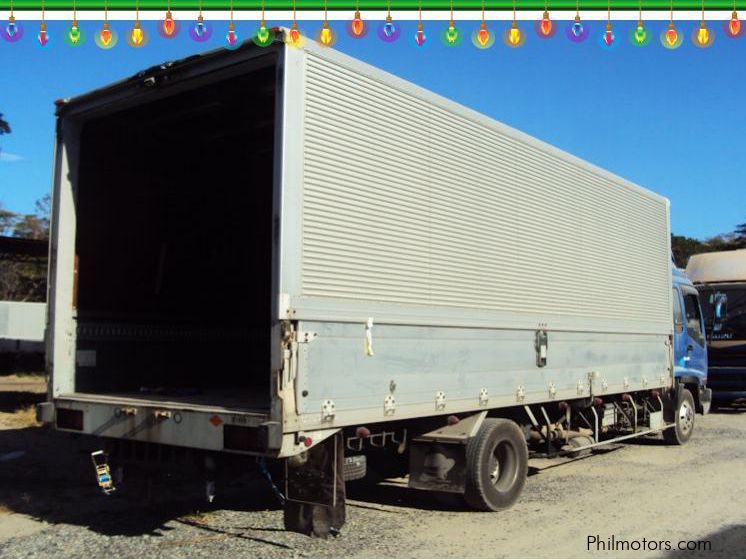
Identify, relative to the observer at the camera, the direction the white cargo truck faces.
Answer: facing away from the viewer and to the right of the viewer
